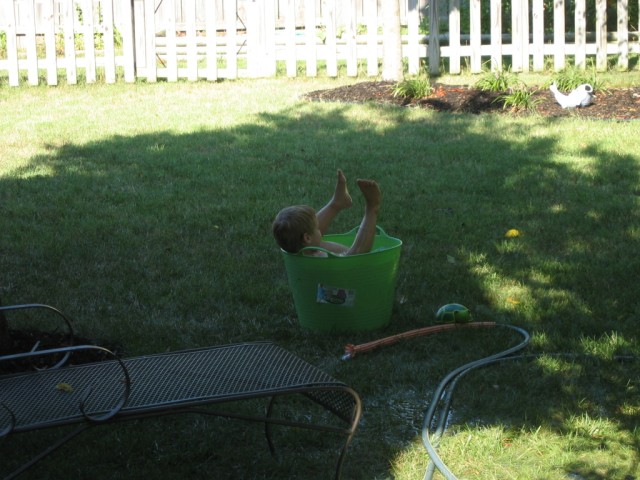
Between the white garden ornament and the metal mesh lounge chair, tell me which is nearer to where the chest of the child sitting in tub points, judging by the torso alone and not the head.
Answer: the white garden ornament

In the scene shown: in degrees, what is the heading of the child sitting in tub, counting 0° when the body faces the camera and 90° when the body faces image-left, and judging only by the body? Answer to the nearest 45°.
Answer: approximately 225°

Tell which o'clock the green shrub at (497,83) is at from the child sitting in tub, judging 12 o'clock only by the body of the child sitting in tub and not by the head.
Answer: The green shrub is roughly at 11 o'clock from the child sitting in tub.

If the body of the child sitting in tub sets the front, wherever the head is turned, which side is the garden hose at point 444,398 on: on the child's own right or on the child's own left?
on the child's own right

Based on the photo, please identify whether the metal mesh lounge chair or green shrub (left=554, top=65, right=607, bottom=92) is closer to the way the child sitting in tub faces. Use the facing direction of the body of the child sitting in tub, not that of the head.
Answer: the green shrub
